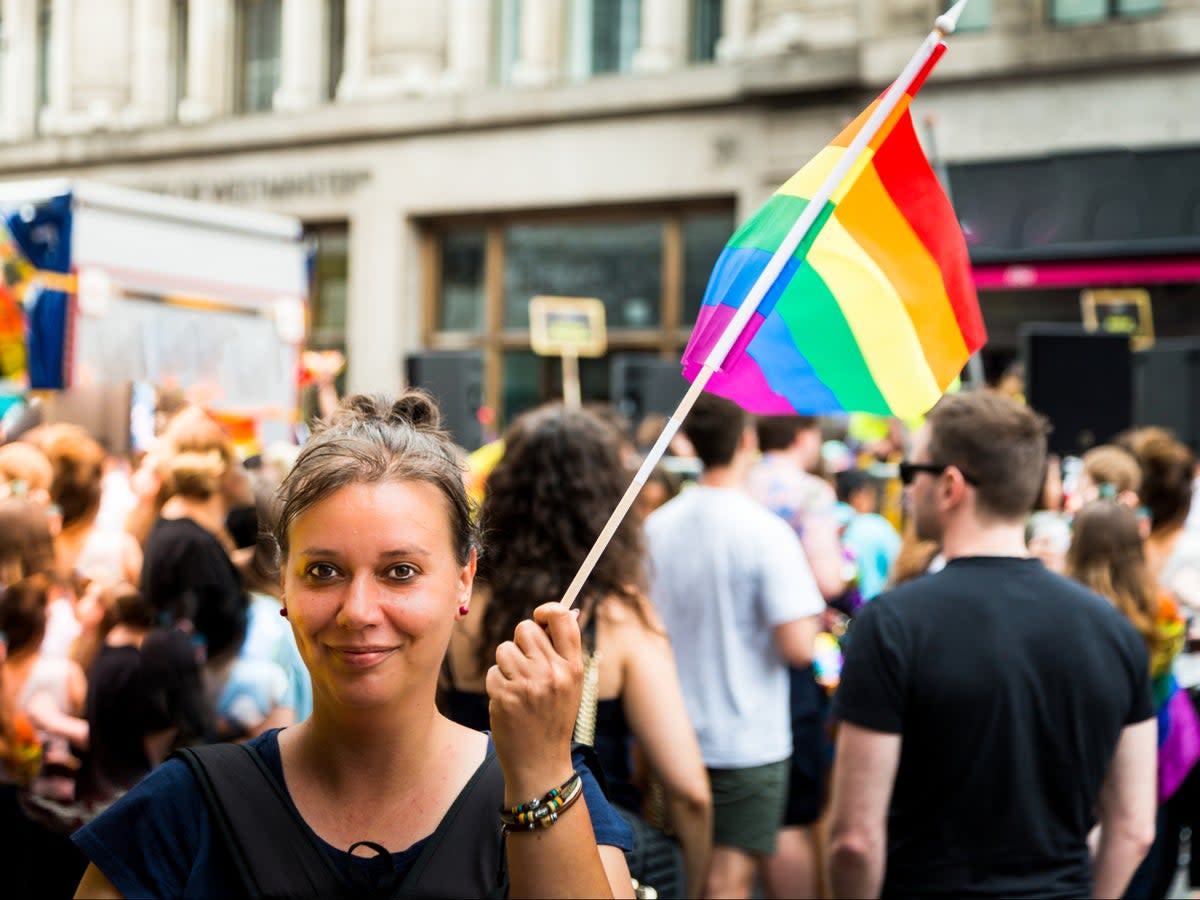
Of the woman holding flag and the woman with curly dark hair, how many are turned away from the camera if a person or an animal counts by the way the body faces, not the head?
1

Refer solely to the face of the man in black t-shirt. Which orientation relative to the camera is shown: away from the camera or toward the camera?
away from the camera

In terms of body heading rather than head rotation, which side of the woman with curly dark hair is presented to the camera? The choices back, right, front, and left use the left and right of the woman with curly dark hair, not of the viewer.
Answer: back

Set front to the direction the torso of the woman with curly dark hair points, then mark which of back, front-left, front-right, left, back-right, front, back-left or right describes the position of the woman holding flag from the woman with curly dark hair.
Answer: back

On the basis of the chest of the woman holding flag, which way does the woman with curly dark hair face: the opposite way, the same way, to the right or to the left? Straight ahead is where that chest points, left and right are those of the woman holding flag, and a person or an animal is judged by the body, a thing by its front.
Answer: the opposite way

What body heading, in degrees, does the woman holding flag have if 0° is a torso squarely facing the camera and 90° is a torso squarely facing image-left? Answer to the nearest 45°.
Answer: approximately 0°

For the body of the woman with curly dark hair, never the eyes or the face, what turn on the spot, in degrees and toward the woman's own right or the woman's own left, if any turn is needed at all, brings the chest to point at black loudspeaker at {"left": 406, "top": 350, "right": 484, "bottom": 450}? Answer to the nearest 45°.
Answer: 0° — they already face it

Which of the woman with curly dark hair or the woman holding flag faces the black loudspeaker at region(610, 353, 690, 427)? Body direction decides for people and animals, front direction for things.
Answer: the woman with curly dark hair

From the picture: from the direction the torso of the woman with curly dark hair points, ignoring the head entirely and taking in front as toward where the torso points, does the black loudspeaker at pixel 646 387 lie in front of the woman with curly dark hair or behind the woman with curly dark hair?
in front

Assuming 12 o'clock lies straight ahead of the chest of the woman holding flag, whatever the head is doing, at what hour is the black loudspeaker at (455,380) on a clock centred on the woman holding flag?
The black loudspeaker is roughly at 6 o'clock from the woman holding flag.

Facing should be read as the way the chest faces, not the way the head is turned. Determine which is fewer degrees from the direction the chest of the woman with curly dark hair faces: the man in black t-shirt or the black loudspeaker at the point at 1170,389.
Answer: the black loudspeaker

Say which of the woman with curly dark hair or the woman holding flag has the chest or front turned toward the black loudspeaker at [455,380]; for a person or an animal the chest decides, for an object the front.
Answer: the woman with curly dark hair
